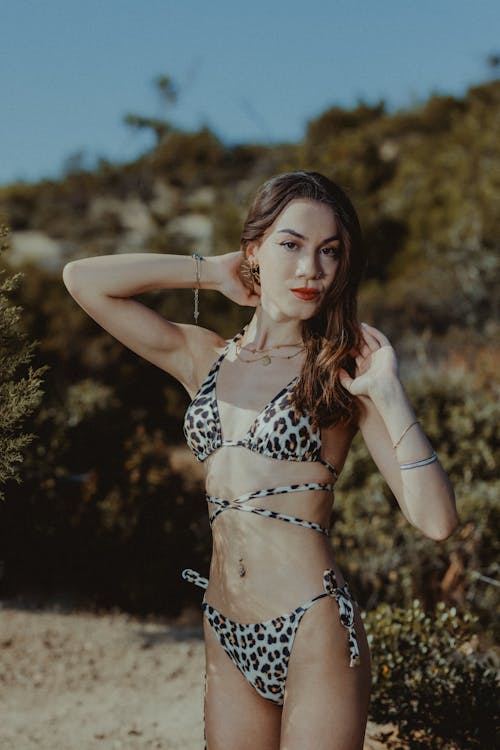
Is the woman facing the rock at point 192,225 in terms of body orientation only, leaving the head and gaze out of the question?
no

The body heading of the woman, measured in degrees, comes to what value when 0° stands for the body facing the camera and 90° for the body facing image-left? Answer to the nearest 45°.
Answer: approximately 45°

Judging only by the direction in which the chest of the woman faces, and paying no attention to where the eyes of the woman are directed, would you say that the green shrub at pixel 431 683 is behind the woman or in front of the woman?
behind

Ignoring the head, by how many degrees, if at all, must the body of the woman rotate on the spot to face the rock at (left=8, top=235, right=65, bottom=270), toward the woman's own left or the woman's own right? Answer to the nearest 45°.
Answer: approximately 135° to the woman's own right

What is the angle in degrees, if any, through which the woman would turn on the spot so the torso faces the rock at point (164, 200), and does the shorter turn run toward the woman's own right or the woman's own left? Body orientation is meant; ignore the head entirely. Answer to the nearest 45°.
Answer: approximately 135° to the woman's own right

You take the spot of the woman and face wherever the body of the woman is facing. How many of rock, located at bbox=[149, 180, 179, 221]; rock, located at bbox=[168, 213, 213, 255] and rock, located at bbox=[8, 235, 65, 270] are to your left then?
0
